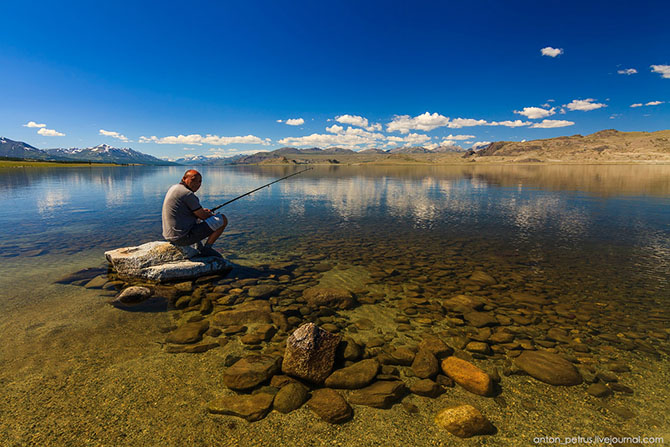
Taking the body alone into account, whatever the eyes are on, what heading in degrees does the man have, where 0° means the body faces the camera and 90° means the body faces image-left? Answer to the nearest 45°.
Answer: approximately 270°

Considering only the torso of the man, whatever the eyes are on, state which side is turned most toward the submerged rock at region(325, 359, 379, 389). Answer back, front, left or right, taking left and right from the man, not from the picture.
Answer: right

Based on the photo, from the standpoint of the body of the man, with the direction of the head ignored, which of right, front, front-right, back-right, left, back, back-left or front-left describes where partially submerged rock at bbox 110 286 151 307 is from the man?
back-right

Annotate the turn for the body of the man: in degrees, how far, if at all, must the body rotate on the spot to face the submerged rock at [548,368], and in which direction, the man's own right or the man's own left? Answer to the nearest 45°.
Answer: approximately 45° to the man's own right

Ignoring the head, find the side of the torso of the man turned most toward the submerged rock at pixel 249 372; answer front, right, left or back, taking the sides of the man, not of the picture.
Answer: right

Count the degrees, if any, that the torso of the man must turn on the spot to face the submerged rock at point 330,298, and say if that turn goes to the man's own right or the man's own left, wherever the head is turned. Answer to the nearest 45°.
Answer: approximately 45° to the man's own right

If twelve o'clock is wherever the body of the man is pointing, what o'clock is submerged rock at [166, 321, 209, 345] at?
The submerged rock is roughly at 3 o'clock from the man.

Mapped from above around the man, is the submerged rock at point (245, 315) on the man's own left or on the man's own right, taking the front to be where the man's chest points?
on the man's own right
